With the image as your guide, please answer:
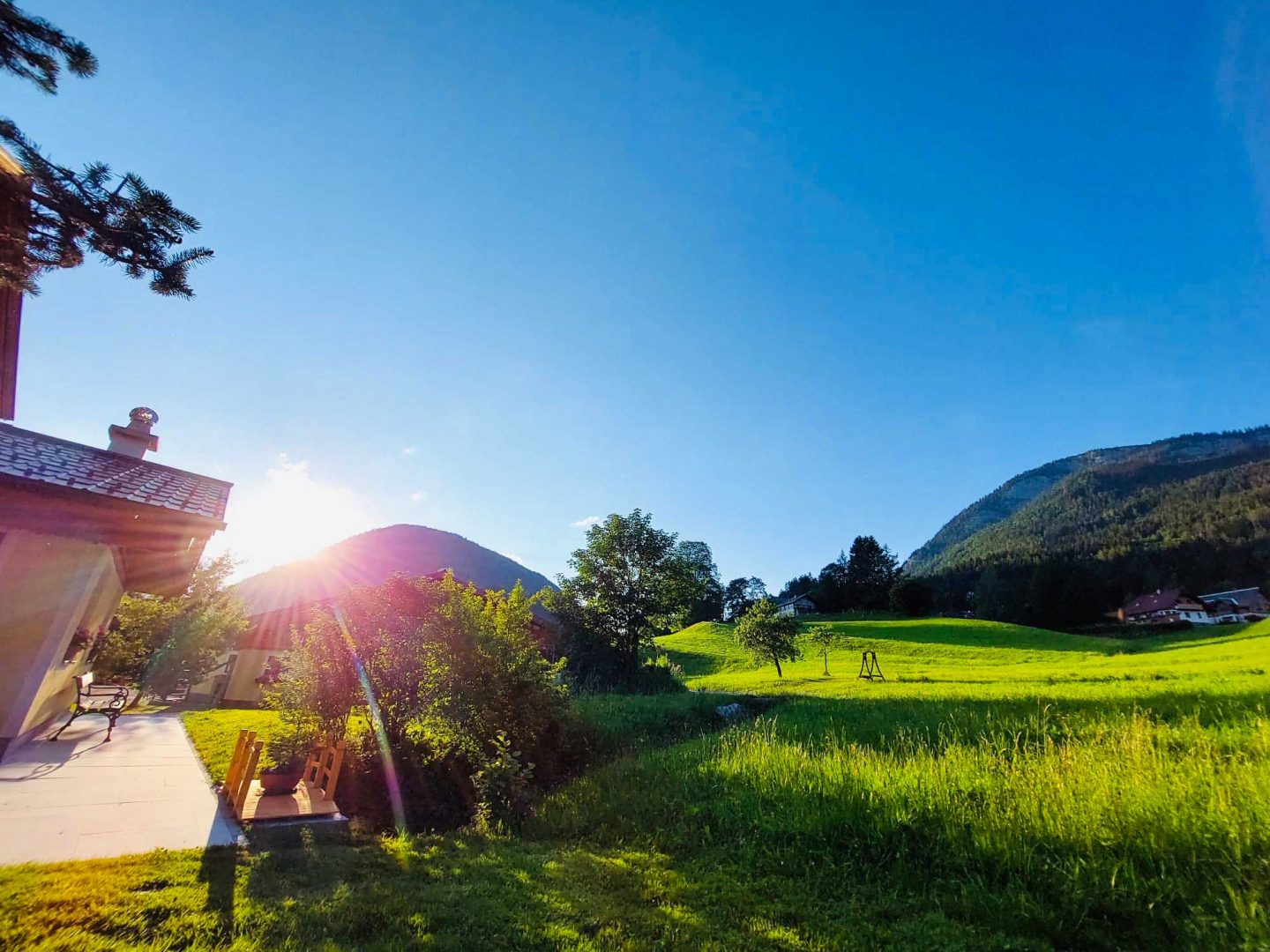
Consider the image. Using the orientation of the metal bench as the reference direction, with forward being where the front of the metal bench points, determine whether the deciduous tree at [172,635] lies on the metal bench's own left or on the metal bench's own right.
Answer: on the metal bench's own left

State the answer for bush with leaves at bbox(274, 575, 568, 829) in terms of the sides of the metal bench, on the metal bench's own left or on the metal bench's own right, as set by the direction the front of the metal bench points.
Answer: on the metal bench's own right

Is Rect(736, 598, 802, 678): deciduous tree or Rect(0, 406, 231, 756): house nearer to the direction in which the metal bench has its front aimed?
the deciduous tree

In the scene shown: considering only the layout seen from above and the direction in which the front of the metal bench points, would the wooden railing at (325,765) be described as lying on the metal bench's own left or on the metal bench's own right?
on the metal bench's own right

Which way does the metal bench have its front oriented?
to the viewer's right

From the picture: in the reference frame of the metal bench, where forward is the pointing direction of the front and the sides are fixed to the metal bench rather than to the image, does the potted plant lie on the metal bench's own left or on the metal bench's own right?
on the metal bench's own right
